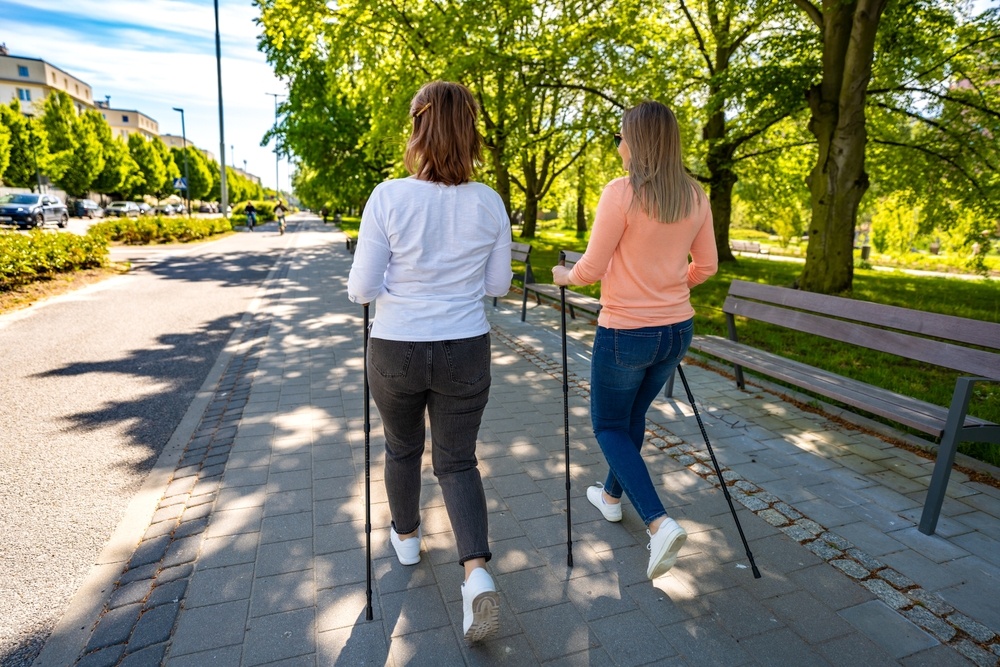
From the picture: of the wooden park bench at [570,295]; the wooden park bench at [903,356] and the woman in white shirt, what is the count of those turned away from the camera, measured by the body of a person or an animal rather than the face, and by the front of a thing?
1

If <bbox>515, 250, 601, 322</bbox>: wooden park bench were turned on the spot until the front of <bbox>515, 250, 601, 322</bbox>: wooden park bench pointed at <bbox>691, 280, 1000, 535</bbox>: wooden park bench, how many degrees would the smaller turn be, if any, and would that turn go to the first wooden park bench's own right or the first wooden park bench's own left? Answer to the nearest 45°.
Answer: approximately 90° to the first wooden park bench's own left

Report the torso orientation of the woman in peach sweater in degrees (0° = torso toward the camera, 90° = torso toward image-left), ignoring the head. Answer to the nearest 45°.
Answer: approximately 135°

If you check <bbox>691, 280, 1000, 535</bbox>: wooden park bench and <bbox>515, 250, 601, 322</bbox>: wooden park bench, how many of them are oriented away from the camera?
0

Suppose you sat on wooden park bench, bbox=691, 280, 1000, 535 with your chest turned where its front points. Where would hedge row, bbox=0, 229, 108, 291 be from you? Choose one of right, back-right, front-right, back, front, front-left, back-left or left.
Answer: front-right

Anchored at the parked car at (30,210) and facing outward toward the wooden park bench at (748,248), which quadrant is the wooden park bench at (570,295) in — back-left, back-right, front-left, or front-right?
front-right

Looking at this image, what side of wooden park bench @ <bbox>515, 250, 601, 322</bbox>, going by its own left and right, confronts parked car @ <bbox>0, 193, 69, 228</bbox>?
right

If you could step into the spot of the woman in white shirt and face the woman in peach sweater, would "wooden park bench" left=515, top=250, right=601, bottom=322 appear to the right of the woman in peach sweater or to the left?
left

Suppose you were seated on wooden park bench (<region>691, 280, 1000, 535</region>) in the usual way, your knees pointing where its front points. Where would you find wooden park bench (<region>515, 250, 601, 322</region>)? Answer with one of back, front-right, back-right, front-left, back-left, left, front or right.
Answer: right

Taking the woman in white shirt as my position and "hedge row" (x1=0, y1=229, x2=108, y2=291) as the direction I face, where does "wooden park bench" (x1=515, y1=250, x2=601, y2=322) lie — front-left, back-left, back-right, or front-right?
front-right

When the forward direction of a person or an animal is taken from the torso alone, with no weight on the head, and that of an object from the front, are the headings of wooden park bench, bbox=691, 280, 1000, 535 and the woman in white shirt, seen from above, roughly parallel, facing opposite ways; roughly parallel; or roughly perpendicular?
roughly perpendicular

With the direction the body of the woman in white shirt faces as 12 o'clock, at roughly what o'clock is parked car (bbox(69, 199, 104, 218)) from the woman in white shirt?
The parked car is roughly at 11 o'clock from the woman in white shirt.

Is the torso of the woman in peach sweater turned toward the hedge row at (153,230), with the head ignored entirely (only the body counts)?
yes

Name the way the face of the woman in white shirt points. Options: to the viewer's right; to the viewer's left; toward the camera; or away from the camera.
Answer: away from the camera

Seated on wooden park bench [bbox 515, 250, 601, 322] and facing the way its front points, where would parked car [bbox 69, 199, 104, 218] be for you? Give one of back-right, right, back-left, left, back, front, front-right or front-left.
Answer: right

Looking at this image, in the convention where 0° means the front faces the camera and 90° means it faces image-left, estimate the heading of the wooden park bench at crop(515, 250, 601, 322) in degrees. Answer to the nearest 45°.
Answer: approximately 45°

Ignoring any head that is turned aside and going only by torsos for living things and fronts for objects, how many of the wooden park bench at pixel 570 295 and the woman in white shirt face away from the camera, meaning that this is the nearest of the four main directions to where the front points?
1

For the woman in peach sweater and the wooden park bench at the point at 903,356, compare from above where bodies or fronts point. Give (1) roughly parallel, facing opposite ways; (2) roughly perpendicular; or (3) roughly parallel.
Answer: roughly perpendicular

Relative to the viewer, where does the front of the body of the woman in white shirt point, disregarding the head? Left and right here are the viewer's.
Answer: facing away from the viewer
